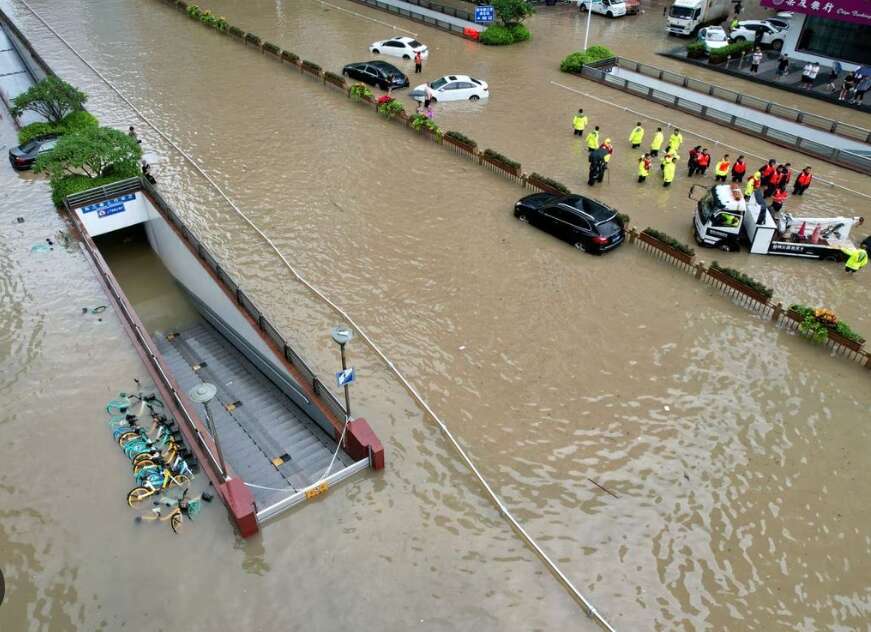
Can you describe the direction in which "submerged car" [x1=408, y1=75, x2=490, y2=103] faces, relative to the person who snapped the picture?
facing to the left of the viewer

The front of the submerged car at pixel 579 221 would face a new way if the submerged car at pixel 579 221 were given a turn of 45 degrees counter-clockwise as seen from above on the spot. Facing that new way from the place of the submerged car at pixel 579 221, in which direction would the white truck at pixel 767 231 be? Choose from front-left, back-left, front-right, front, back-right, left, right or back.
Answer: back

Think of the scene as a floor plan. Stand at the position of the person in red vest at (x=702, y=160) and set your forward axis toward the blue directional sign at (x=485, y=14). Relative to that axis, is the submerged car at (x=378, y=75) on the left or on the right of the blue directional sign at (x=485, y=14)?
left

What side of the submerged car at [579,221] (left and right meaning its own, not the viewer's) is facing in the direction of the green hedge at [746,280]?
back

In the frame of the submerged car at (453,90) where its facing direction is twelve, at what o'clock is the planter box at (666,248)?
The planter box is roughly at 8 o'clock from the submerged car.

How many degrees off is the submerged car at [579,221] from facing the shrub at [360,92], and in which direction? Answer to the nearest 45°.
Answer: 0° — it already faces it

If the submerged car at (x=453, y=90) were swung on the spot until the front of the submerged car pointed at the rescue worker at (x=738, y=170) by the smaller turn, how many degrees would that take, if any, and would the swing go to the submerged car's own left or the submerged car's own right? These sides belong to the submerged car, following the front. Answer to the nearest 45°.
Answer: approximately 135° to the submerged car's own left

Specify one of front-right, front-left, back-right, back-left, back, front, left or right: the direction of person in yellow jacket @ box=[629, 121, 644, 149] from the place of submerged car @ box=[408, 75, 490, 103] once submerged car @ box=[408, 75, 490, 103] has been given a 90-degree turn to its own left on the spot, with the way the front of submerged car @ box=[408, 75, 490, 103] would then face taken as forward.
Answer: front-left

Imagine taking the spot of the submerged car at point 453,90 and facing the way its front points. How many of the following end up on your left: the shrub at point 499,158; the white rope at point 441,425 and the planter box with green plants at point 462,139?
3

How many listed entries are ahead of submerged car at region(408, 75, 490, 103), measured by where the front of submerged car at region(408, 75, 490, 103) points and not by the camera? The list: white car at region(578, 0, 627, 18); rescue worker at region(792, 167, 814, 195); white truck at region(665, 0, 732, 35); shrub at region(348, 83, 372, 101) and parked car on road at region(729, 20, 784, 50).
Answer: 1

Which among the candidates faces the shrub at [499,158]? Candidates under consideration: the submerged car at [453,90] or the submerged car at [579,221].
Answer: the submerged car at [579,221]

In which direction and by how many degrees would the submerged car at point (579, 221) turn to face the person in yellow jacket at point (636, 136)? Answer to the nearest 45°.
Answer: approximately 45° to its right

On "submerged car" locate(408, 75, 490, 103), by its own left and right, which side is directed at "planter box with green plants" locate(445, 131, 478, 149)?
left

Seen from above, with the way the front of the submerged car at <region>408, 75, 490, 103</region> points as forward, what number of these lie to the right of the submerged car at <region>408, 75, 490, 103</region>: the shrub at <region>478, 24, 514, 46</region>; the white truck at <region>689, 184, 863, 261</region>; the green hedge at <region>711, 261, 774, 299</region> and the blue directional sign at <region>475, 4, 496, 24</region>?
2

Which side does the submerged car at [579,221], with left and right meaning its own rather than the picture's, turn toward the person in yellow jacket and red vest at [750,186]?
right

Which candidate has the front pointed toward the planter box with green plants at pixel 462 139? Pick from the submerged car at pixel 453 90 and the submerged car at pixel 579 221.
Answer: the submerged car at pixel 579 221

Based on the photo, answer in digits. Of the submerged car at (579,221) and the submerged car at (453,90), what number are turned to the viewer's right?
0

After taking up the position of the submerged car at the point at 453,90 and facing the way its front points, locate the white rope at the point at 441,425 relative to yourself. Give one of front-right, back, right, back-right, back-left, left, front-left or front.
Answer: left
